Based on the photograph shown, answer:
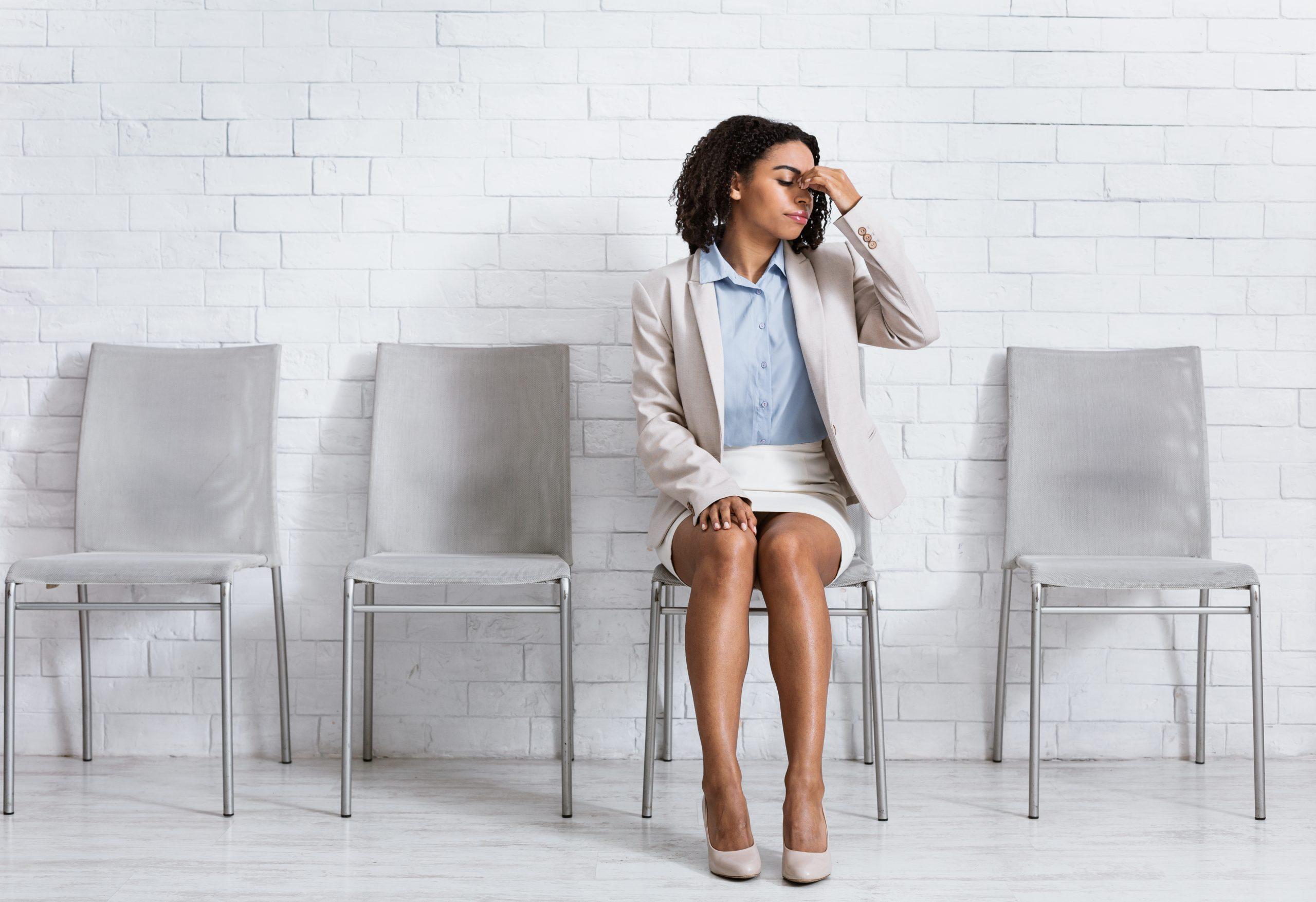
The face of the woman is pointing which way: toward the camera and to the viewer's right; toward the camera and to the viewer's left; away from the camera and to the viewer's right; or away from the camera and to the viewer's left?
toward the camera and to the viewer's right

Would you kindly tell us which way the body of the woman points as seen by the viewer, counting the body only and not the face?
toward the camera

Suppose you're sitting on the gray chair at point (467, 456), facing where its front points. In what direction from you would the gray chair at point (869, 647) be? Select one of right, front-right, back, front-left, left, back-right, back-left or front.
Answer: front-left

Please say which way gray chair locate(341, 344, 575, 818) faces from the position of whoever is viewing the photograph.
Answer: facing the viewer

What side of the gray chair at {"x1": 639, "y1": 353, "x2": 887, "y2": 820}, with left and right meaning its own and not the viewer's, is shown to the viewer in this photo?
front
